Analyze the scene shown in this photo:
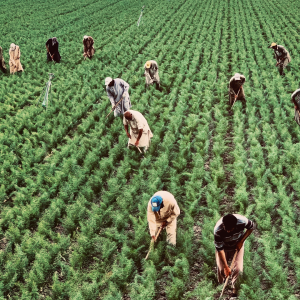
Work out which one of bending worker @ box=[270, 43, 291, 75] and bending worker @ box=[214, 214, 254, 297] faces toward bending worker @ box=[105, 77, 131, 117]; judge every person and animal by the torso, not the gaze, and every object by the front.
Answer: bending worker @ box=[270, 43, 291, 75]

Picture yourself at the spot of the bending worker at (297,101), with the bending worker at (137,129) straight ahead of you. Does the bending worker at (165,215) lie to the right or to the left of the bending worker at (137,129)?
left

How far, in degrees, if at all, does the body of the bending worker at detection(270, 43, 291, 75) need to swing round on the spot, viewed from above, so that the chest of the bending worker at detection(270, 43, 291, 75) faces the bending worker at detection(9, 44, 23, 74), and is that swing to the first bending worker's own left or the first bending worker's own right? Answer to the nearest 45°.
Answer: approximately 45° to the first bending worker's own right

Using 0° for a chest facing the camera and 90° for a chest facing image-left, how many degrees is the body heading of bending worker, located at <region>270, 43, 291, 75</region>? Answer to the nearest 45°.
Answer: approximately 45°
